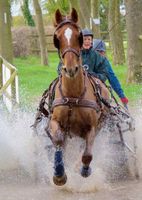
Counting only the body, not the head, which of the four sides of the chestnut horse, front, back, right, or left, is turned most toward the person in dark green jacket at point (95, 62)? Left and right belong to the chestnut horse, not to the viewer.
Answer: back

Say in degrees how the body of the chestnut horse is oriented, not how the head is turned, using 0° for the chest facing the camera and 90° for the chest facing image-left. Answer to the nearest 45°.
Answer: approximately 0°

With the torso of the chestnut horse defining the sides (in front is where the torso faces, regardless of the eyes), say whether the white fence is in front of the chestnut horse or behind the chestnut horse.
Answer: behind

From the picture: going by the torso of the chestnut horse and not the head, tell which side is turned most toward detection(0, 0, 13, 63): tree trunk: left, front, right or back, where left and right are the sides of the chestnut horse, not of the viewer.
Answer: back

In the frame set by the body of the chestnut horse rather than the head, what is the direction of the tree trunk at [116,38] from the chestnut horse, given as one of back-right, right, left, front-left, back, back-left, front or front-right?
back

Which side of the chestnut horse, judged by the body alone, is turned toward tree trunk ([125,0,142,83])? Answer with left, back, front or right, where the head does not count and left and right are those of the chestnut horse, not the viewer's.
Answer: back
